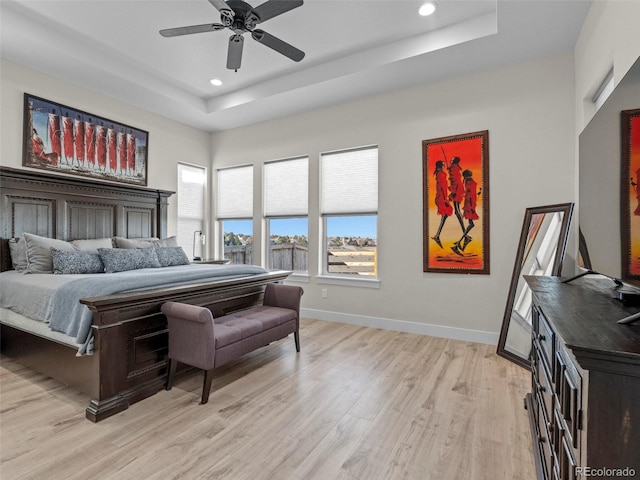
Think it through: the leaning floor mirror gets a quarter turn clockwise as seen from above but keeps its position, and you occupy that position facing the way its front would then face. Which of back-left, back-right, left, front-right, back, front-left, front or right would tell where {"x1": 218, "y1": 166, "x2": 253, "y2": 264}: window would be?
front-left

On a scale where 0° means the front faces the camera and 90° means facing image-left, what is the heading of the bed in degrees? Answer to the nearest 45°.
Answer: approximately 315°

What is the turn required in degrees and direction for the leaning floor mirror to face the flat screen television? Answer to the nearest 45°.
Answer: approximately 45° to its left

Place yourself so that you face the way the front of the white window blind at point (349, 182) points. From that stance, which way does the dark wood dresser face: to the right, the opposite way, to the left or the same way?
to the right

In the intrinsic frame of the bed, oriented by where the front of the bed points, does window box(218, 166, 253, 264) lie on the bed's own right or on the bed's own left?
on the bed's own left

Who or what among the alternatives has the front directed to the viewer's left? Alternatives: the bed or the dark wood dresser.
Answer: the dark wood dresser

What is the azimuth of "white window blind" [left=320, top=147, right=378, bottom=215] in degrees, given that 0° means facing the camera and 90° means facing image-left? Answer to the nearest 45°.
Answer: approximately 45°

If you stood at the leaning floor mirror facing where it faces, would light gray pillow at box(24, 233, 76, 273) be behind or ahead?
ahead

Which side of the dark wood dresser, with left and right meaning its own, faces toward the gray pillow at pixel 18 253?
front

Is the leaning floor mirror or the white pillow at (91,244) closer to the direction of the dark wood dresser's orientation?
the white pillow

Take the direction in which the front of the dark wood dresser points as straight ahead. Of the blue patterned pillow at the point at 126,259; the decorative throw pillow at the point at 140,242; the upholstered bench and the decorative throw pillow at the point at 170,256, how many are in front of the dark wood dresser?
4

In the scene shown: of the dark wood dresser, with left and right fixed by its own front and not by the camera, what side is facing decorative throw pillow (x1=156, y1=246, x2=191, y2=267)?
front

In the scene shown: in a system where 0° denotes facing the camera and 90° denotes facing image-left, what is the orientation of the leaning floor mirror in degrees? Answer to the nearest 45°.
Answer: approximately 45°

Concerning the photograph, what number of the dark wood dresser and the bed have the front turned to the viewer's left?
1

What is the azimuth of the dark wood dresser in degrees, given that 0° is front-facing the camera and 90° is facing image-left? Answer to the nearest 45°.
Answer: approximately 90°

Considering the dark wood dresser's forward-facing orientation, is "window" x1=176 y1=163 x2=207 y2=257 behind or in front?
in front
